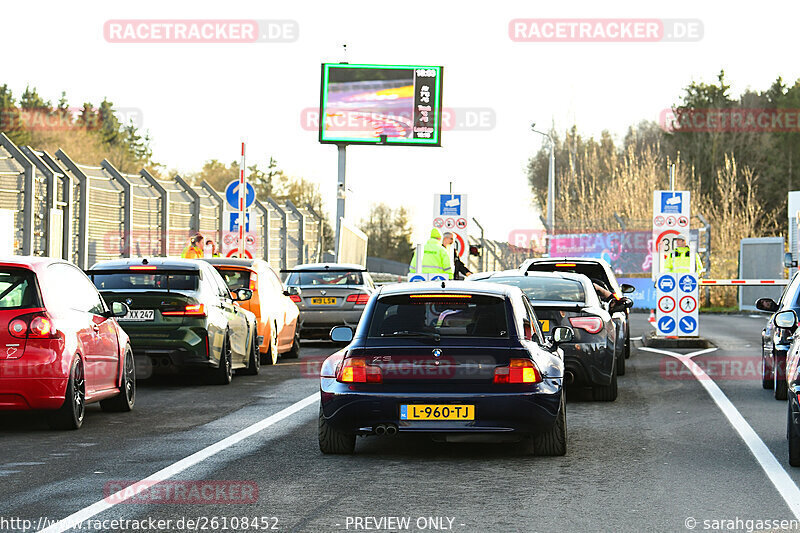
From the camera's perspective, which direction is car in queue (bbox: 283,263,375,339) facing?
away from the camera

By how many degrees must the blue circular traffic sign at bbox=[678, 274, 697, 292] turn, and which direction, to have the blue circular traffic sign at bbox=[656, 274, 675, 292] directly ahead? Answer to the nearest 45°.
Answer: approximately 90° to its right

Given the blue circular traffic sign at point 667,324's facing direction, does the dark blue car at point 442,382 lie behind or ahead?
ahead

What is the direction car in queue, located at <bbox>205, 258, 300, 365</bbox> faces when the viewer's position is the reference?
facing away from the viewer and to the right of the viewer

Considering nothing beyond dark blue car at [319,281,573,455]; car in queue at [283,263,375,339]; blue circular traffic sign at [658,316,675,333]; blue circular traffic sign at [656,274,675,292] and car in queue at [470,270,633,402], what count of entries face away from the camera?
3

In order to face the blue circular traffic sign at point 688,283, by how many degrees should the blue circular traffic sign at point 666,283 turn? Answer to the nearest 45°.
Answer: approximately 90° to its left

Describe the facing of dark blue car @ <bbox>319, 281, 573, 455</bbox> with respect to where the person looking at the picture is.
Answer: facing away from the viewer

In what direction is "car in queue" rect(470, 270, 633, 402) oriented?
away from the camera

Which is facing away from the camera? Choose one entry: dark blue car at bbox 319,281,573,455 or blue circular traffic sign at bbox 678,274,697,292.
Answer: the dark blue car

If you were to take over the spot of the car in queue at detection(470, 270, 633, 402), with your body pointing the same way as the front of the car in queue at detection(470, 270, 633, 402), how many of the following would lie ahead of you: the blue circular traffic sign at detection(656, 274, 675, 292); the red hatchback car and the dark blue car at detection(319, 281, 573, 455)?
1

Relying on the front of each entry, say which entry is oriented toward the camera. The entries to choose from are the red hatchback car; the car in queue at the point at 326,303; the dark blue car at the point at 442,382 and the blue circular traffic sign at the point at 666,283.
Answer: the blue circular traffic sign

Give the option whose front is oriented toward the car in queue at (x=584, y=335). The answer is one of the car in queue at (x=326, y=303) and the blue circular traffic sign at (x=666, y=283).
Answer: the blue circular traffic sign

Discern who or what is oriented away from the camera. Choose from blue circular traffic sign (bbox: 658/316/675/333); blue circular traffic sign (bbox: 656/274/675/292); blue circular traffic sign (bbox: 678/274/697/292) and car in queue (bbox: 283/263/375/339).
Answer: the car in queue
